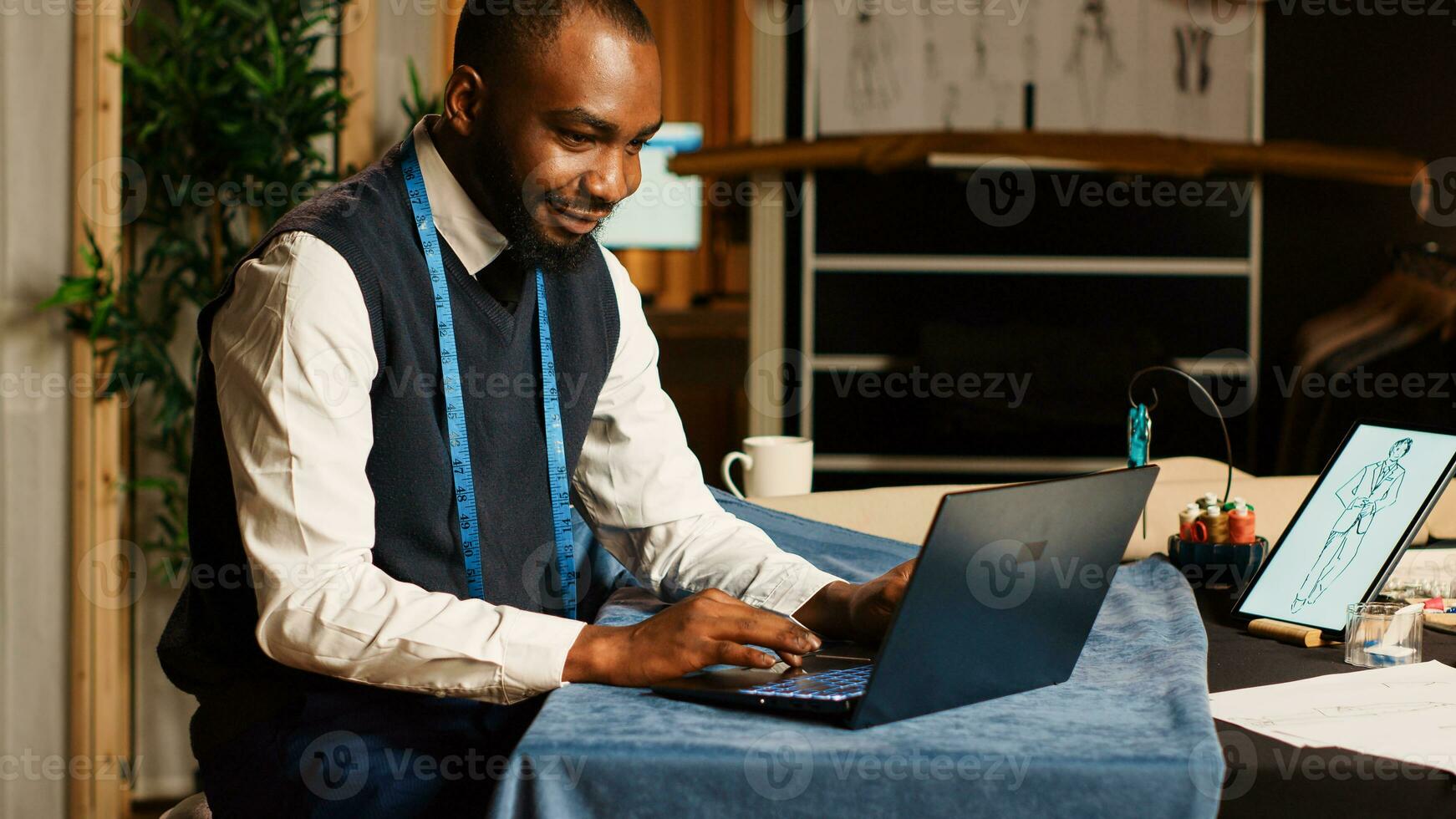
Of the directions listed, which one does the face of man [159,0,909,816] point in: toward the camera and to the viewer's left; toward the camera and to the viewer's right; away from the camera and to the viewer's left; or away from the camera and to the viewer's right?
toward the camera and to the viewer's right

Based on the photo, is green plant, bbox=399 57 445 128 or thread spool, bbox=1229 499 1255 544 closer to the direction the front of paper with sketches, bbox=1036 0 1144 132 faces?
the thread spool

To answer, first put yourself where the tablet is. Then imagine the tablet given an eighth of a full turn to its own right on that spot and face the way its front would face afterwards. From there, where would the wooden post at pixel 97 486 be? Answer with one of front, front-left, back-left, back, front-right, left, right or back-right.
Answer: front

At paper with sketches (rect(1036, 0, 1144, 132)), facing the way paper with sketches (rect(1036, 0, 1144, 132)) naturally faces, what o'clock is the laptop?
The laptop is roughly at 12 o'clock from the paper with sketches.

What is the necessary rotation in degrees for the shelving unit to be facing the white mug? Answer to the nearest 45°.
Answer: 0° — it already faces it

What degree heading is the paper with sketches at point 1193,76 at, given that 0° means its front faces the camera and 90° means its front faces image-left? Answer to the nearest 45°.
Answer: approximately 0°

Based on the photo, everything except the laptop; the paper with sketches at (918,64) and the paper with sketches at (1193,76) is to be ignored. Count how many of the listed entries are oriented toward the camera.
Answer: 2

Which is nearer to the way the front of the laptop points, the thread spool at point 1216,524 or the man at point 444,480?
the man

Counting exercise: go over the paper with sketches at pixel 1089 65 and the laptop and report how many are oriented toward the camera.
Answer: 1
